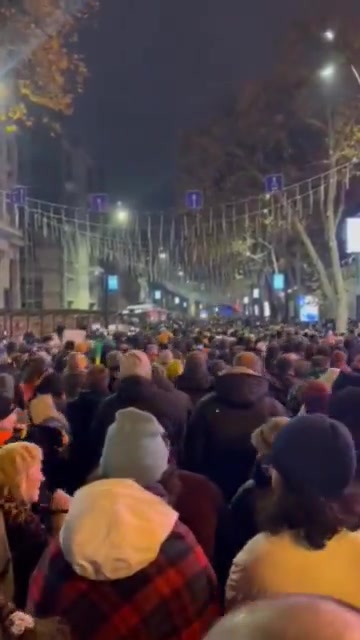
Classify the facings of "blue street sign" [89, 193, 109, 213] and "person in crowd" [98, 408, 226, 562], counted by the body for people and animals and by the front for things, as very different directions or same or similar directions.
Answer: very different directions

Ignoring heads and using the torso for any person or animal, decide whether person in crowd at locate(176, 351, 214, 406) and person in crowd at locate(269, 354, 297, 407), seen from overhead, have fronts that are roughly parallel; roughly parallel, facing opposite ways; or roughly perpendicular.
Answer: roughly parallel

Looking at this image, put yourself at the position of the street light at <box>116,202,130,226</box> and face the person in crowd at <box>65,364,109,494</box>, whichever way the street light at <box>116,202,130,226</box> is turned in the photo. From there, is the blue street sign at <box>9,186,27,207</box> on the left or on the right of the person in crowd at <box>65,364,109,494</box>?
right

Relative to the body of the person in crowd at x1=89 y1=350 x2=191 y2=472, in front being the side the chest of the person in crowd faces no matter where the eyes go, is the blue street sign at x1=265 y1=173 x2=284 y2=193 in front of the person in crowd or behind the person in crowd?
in front

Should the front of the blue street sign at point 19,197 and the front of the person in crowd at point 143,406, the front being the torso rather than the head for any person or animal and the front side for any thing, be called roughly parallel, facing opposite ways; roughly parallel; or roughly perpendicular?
roughly parallel, facing opposite ways

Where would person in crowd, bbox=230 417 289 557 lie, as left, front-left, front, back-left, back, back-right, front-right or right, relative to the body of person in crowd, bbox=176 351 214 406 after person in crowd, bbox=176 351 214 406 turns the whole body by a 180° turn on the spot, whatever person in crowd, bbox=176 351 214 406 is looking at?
front

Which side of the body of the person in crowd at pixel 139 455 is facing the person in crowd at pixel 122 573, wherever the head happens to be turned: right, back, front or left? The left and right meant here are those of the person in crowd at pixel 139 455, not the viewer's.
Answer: back

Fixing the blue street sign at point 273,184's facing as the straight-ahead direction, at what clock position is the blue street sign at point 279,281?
the blue street sign at point 279,281 is roughly at 6 o'clock from the blue street sign at point 273,184.

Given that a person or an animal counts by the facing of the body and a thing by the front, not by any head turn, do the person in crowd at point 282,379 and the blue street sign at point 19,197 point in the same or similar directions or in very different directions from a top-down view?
very different directions

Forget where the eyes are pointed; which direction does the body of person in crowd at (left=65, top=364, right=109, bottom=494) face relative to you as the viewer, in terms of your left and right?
facing away from the viewer

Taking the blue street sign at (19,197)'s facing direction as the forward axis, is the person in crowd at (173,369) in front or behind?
in front

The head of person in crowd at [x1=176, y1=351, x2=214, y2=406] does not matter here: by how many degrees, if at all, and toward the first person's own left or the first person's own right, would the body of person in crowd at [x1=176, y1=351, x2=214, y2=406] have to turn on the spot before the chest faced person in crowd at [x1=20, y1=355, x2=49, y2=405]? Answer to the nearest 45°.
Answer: approximately 90° to the first person's own left

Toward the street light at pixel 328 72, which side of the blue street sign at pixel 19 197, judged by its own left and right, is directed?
left

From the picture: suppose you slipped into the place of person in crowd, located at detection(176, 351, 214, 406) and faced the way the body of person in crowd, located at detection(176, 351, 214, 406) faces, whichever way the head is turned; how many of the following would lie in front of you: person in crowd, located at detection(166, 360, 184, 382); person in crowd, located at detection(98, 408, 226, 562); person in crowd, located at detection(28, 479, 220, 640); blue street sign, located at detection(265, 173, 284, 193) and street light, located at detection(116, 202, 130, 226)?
3

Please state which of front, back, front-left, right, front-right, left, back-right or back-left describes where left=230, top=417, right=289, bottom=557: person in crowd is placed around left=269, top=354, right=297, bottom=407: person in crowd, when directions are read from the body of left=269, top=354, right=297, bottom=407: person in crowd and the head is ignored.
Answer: back

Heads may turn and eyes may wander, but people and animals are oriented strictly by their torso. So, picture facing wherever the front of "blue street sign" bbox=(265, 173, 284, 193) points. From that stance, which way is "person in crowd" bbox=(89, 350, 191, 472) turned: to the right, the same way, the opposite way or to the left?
the opposite way

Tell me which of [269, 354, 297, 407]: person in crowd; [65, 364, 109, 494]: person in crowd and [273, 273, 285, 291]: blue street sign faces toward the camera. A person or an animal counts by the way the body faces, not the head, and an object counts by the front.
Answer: the blue street sign

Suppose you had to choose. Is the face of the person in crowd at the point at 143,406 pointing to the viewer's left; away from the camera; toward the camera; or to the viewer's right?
away from the camera

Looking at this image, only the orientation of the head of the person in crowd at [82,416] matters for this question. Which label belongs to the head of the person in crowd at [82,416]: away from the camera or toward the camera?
away from the camera
